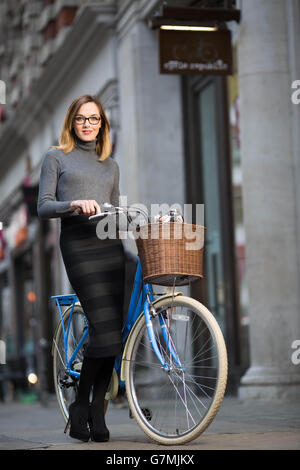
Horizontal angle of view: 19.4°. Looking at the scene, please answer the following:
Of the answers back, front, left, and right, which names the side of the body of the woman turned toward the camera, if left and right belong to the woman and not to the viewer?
front

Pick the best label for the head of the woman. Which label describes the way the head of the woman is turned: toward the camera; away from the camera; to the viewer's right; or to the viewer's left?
toward the camera

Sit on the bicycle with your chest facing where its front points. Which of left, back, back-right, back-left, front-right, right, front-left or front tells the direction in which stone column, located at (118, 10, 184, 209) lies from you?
back-left

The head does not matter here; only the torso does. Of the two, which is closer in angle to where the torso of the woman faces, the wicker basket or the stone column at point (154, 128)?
the wicker basket

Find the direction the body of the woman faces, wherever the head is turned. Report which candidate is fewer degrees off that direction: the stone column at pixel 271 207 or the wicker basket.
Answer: the wicker basket

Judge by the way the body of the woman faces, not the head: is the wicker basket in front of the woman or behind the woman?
in front

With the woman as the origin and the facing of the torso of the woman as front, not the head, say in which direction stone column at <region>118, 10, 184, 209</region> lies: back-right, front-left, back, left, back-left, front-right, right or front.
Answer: back

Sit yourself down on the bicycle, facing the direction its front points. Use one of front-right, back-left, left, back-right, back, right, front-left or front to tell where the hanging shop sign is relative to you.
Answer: back-left

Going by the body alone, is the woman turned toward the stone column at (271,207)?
no

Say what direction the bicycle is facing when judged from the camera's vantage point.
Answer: facing the viewer and to the right of the viewer

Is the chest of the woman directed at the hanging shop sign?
no

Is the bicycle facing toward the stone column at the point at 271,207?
no
